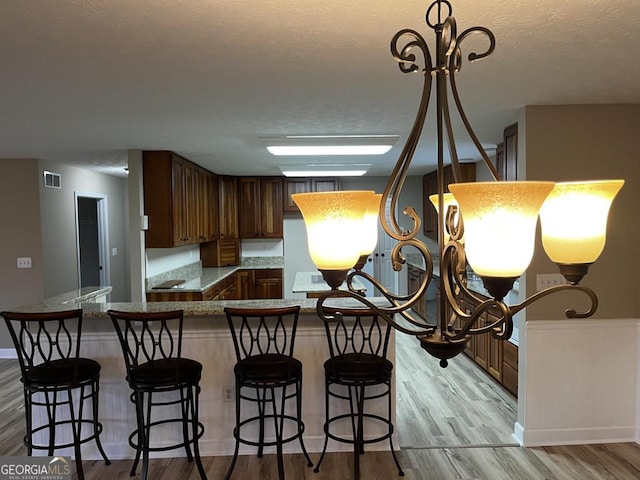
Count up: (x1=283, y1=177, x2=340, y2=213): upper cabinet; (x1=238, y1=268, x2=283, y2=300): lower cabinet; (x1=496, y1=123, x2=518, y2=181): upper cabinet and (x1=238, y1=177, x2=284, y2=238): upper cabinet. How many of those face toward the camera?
3

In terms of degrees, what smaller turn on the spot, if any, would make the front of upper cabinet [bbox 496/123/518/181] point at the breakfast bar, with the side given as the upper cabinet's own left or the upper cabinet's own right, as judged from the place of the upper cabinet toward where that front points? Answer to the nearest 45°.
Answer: approximately 45° to the upper cabinet's own left

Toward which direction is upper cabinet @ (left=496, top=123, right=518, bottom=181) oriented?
to the viewer's left

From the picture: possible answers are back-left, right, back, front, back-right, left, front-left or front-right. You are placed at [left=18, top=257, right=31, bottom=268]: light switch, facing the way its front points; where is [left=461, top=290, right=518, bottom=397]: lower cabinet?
front-left

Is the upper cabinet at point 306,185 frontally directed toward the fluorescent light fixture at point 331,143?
yes

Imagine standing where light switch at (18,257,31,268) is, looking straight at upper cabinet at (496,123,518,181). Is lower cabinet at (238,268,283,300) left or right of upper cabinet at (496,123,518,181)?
left

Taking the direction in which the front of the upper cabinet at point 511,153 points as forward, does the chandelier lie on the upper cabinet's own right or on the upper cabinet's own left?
on the upper cabinet's own left

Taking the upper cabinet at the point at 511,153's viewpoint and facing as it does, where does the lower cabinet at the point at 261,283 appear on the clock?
The lower cabinet is roughly at 1 o'clock from the upper cabinet.

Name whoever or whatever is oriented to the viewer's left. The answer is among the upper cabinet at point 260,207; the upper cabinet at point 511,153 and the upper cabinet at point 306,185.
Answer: the upper cabinet at point 511,153
